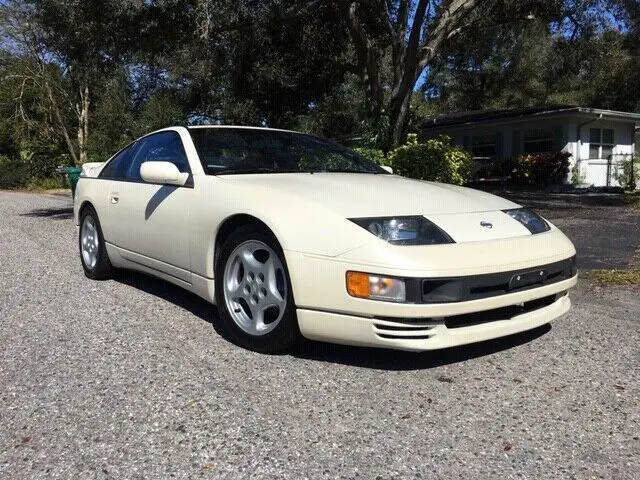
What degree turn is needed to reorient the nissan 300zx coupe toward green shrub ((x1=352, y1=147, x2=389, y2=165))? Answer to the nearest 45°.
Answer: approximately 135° to its left

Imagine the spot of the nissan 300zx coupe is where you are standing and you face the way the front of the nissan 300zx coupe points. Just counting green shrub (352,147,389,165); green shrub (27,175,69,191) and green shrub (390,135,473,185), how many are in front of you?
0

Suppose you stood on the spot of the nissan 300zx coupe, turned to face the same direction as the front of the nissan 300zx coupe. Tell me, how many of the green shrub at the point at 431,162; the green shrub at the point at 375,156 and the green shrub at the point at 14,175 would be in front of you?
0

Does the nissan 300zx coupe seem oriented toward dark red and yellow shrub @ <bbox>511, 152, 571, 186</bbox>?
no

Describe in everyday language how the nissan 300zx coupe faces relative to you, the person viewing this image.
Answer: facing the viewer and to the right of the viewer

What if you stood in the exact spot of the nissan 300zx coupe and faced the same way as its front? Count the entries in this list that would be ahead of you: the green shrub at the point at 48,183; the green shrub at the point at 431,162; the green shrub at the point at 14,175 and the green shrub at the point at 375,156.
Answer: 0

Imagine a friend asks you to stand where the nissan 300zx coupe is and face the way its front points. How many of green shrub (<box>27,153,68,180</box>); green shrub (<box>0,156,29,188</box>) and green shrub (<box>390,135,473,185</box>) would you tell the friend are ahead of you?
0

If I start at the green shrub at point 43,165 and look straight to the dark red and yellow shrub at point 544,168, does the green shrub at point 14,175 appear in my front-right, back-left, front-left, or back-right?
back-right

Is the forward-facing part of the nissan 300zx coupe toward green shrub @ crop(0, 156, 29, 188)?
no

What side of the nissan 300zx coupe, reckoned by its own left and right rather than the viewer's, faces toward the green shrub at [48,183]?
back

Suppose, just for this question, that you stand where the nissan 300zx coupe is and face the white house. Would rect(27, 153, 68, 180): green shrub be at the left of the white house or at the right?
left

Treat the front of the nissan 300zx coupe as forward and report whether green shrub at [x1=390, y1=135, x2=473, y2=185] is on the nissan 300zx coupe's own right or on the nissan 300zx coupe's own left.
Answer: on the nissan 300zx coupe's own left

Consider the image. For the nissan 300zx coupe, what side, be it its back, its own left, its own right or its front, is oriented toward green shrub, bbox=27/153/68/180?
back

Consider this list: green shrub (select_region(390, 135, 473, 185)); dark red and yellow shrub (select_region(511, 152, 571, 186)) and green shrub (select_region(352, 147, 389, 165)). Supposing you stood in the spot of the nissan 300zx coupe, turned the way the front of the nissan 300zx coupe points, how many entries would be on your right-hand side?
0

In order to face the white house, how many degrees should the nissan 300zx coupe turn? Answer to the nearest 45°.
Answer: approximately 90° to its left
